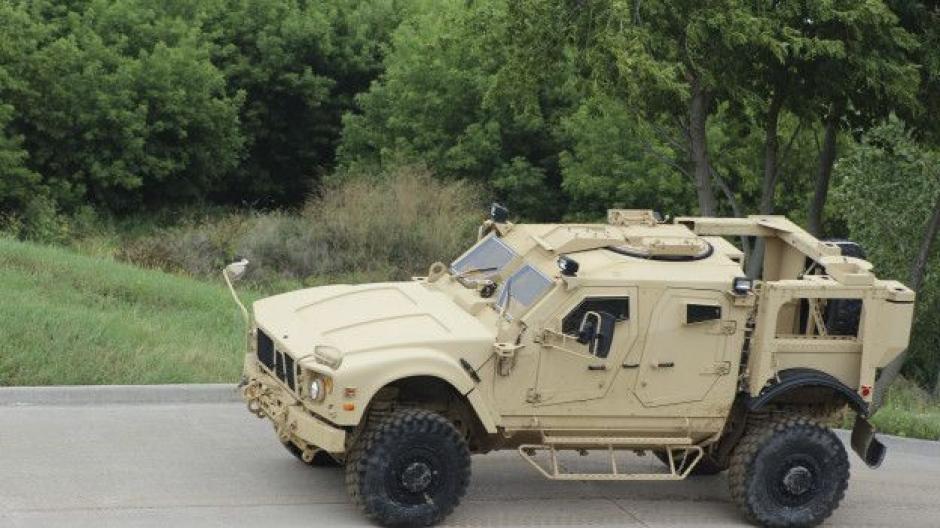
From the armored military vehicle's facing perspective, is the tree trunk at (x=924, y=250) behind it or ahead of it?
behind

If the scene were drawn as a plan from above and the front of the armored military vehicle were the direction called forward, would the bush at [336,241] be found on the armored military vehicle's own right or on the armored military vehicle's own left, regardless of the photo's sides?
on the armored military vehicle's own right

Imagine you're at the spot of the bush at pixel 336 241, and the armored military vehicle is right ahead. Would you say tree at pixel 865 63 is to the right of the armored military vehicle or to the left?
left

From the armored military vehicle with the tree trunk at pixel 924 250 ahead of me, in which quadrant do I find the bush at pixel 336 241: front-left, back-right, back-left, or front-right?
front-left

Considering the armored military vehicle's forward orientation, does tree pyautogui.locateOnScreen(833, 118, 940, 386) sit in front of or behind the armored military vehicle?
behind

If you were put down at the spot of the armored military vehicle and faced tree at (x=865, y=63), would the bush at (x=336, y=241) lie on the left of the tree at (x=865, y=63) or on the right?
left

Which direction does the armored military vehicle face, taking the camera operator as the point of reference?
facing the viewer and to the left of the viewer

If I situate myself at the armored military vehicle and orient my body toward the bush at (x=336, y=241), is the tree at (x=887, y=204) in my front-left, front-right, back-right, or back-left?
front-right
